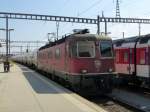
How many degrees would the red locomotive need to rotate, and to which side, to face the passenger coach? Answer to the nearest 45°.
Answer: approximately 90° to its left

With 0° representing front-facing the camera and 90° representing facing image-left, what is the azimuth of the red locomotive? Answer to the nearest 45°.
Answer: approximately 315°
